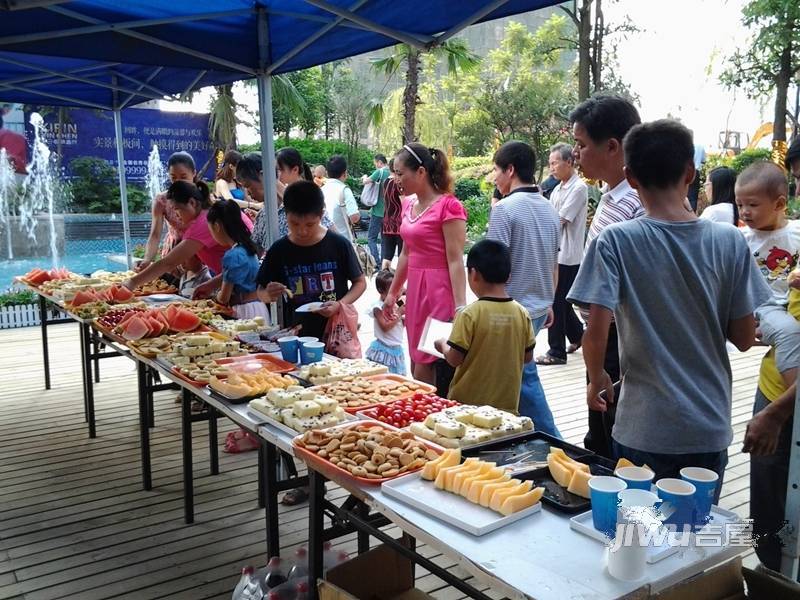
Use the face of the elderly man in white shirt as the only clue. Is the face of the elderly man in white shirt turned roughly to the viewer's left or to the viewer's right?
to the viewer's left

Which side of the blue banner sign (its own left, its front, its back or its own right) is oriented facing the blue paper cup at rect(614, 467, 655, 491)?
front

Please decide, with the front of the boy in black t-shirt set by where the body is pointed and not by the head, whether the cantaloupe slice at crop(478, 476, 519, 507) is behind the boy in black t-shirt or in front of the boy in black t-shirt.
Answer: in front

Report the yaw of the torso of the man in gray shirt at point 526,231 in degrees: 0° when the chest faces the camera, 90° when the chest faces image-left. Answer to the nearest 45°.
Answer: approximately 135°

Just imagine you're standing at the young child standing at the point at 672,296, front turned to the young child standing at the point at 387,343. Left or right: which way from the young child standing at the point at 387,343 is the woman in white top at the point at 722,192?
right

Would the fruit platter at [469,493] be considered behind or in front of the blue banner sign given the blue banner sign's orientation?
in front

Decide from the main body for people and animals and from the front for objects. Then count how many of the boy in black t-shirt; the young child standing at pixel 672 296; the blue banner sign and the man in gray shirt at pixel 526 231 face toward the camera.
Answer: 2

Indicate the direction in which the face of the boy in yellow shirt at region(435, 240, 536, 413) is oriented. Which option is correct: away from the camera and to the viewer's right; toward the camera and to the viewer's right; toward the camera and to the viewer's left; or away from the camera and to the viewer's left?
away from the camera and to the viewer's left

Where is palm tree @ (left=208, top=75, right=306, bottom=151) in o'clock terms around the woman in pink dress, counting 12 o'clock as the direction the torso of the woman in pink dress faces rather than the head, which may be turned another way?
The palm tree is roughly at 4 o'clock from the woman in pink dress.

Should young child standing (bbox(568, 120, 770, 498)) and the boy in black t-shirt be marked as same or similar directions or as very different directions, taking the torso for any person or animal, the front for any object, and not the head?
very different directions

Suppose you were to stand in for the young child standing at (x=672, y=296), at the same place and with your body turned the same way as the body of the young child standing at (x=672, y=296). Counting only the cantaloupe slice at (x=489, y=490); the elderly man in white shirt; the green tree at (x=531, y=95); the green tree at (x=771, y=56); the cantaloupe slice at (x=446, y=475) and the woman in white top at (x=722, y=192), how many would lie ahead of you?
4
